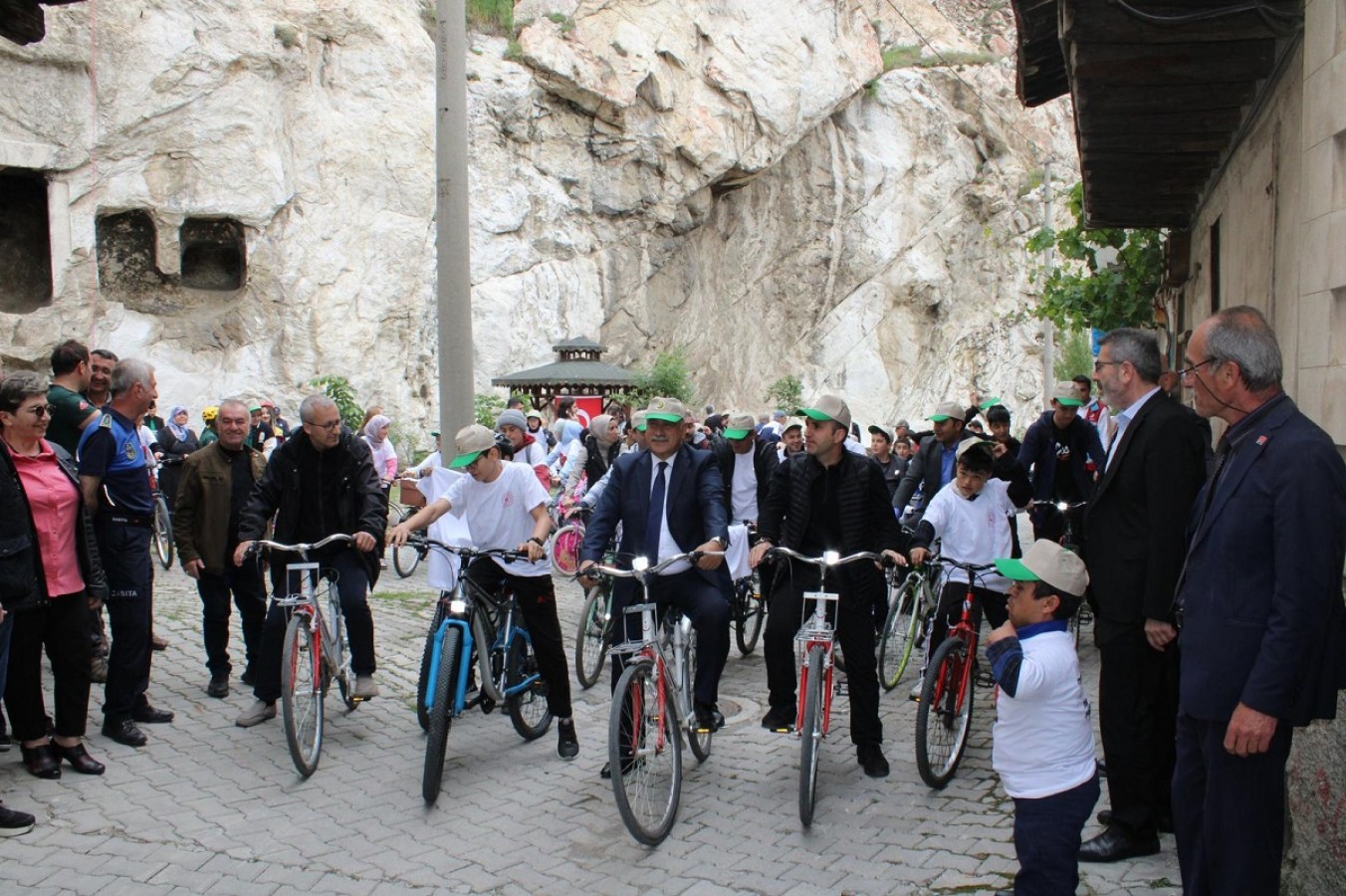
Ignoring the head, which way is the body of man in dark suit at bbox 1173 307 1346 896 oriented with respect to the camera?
to the viewer's left

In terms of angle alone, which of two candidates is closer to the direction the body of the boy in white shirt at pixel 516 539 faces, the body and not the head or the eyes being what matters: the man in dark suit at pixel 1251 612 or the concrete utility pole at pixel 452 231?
the man in dark suit

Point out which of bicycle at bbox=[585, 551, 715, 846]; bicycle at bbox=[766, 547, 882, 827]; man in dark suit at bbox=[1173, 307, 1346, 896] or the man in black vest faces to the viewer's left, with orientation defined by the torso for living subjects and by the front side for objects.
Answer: the man in dark suit

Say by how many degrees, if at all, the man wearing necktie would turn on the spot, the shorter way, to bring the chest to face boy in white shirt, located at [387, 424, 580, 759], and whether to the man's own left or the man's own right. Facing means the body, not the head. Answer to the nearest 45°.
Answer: approximately 90° to the man's own right

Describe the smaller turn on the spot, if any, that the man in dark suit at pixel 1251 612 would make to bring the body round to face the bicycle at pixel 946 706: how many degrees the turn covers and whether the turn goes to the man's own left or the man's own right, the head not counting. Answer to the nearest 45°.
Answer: approximately 45° to the man's own right

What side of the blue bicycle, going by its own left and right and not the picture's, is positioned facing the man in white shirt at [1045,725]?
left

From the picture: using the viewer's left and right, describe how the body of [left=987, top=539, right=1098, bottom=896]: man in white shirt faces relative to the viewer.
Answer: facing to the left of the viewer

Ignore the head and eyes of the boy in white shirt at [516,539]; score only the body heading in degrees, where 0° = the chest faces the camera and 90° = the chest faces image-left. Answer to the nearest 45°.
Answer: approximately 45°

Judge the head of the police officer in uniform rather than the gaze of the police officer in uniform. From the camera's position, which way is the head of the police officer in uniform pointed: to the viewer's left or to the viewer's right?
to the viewer's right

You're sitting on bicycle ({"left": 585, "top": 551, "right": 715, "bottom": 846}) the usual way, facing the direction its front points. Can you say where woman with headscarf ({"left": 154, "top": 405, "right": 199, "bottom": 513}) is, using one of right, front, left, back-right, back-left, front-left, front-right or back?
back-right

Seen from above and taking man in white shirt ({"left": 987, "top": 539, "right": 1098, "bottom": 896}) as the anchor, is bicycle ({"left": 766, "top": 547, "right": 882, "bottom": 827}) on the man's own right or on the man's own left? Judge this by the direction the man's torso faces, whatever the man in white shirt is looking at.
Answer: on the man's own right
